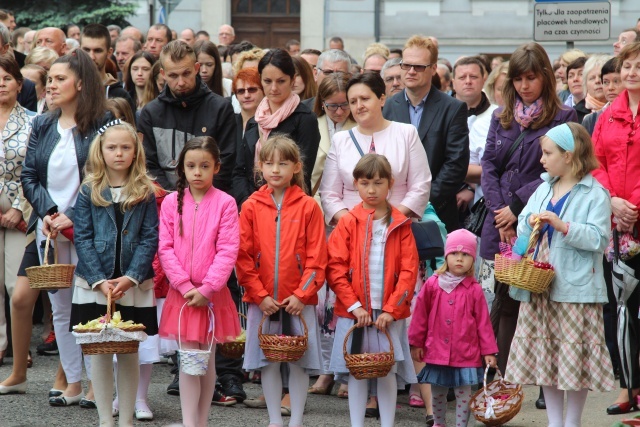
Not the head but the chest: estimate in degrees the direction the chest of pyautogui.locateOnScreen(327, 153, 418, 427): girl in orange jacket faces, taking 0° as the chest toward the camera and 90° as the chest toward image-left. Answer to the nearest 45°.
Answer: approximately 0°

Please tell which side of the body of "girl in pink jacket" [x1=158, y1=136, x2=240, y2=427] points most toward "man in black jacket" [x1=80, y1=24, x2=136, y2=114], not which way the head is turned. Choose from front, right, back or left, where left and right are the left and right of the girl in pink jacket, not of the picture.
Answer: back

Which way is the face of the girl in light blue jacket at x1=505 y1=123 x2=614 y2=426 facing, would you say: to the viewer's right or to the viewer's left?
to the viewer's left

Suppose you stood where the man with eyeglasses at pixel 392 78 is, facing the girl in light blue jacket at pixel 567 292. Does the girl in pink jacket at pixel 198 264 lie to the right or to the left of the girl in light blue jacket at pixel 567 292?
right

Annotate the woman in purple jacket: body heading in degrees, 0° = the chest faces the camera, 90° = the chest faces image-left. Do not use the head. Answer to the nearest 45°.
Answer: approximately 45°

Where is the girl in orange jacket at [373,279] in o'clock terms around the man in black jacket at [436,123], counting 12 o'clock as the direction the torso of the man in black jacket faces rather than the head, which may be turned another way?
The girl in orange jacket is roughly at 11 o'clock from the man in black jacket.

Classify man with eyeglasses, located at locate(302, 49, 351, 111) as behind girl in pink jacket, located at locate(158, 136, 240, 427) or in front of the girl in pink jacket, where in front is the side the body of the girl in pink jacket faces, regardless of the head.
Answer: behind

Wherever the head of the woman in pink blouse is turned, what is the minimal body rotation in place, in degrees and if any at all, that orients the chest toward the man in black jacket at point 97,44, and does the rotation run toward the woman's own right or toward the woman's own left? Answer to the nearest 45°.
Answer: approximately 135° to the woman's own right

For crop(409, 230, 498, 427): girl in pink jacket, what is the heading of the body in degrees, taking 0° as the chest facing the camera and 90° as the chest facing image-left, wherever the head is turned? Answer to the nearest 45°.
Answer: approximately 0°

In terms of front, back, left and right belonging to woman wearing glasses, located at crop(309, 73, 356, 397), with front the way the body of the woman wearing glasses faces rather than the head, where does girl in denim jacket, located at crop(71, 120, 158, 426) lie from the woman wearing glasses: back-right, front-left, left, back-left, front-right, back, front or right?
front-right

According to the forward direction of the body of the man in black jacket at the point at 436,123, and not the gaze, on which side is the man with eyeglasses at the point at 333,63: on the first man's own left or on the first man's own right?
on the first man's own right
